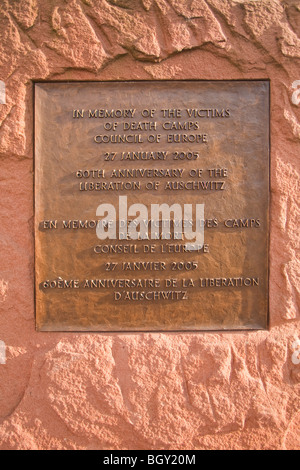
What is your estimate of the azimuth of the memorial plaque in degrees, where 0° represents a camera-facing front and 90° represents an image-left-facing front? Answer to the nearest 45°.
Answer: approximately 0°
